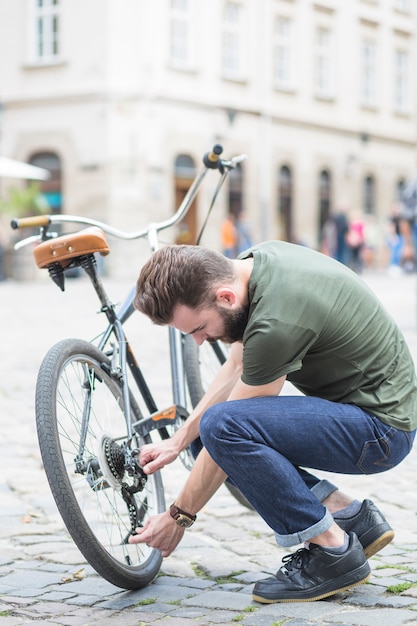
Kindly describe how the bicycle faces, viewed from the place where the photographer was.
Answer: facing away from the viewer and to the right of the viewer

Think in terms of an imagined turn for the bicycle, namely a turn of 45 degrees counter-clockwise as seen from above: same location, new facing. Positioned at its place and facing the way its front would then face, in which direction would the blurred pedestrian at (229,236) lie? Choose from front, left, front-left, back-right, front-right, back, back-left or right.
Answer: front

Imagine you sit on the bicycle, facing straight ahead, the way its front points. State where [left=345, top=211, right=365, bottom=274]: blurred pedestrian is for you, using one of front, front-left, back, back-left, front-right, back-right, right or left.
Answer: front-left
